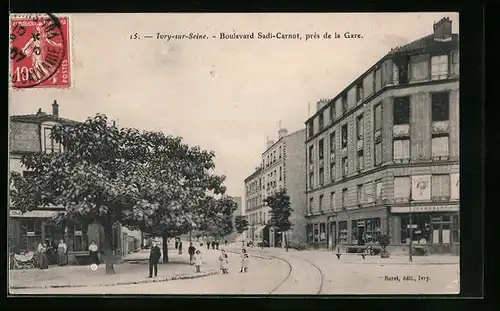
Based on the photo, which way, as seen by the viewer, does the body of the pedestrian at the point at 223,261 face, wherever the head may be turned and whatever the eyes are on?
toward the camera
